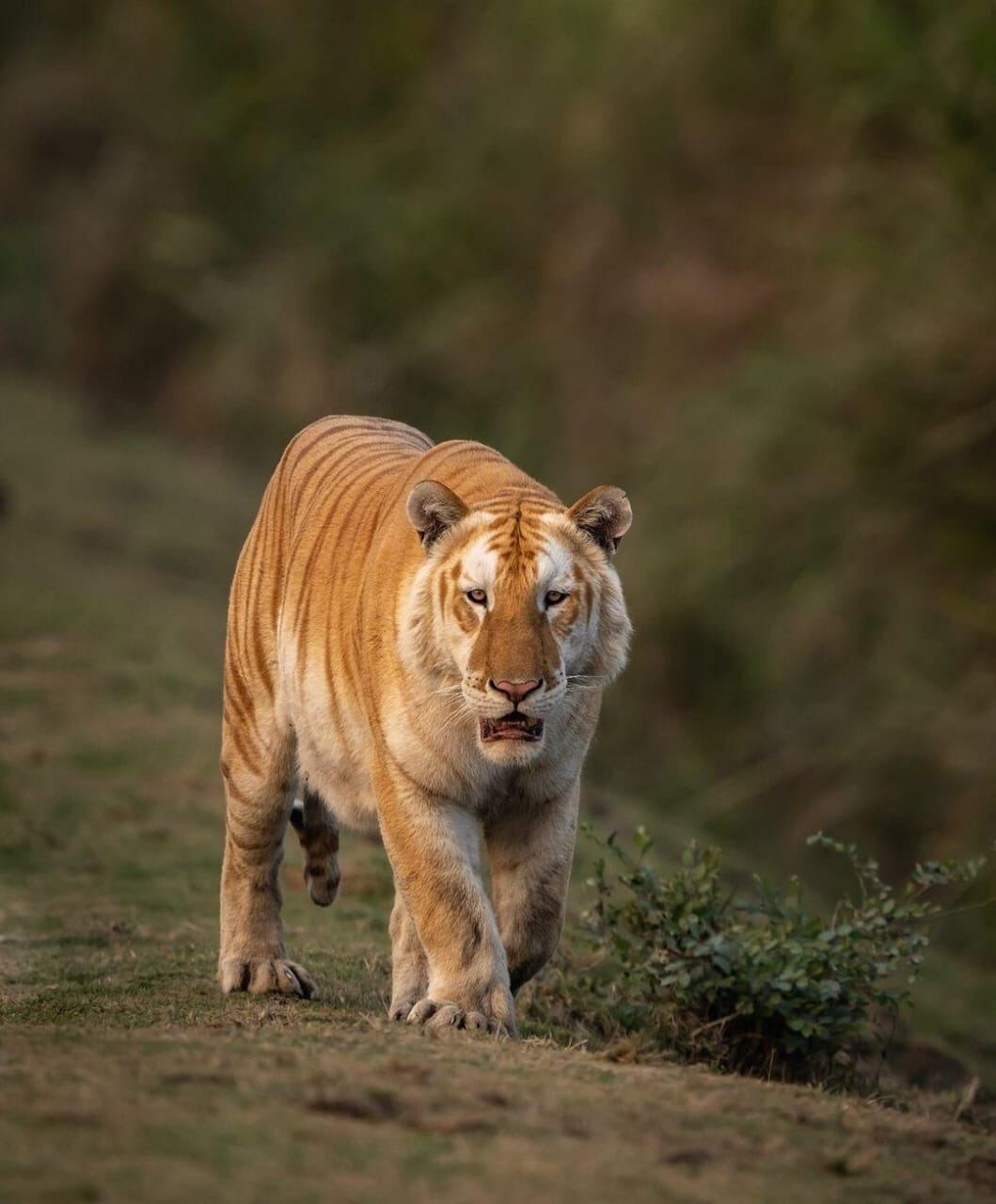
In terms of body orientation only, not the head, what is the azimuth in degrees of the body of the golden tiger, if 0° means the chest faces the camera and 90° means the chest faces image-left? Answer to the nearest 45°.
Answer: approximately 315°

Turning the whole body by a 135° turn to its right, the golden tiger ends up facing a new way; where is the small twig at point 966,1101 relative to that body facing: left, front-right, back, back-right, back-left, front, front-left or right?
back-right
